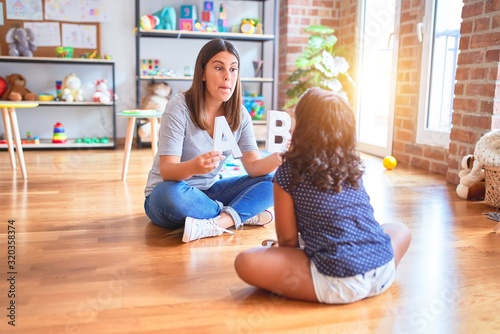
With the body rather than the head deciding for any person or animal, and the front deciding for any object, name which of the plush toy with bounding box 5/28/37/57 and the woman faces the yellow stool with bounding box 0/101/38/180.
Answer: the plush toy

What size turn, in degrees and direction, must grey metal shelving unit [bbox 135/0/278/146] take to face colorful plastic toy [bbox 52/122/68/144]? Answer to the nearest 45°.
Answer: approximately 90° to its right

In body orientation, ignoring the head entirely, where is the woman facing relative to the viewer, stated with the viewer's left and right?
facing the viewer and to the right of the viewer

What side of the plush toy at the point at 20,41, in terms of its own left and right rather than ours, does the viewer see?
front

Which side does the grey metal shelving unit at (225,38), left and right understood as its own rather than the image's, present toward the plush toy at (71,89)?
right

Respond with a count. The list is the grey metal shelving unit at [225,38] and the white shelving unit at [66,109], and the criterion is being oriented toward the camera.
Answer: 2

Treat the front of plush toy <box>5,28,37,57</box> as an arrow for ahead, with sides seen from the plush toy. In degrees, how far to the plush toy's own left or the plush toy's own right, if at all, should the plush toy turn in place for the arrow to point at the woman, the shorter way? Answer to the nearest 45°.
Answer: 0° — it already faces them

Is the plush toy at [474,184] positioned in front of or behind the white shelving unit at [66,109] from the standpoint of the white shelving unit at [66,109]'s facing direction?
in front

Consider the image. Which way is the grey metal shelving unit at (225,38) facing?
toward the camera

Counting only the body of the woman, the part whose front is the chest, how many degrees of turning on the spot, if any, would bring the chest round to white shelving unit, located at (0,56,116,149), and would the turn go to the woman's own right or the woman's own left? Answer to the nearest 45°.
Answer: approximately 180°

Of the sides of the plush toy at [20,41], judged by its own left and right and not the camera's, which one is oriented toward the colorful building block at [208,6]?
left
